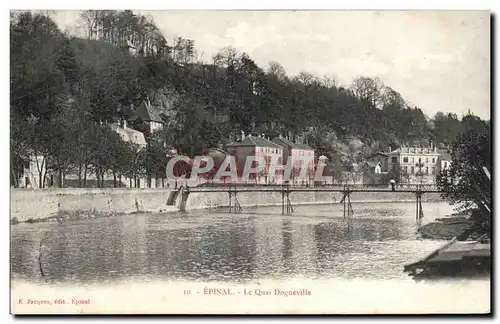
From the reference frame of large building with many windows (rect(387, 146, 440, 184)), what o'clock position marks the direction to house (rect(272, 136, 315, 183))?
The house is roughly at 2 o'clock from the large building with many windows.

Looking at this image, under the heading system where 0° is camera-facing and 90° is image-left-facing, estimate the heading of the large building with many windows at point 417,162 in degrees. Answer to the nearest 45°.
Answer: approximately 0°

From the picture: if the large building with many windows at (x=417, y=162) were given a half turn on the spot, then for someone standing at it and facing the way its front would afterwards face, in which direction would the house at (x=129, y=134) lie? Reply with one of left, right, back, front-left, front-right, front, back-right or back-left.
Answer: left
